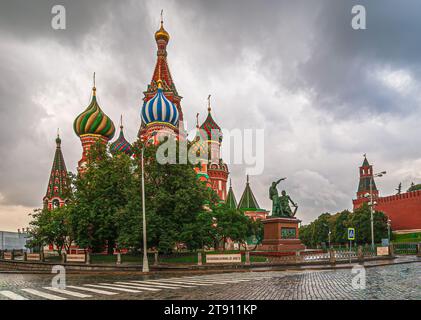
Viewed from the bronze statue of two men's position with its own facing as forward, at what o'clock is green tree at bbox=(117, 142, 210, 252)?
The green tree is roughly at 4 o'clock from the bronze statue of two men.

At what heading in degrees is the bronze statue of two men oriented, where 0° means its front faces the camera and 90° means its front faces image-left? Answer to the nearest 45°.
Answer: approximately 315°

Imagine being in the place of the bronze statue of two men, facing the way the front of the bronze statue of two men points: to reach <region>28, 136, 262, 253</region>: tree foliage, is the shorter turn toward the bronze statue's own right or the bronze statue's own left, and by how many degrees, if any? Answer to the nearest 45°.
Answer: approximately 135° to the bronze statue's own right
